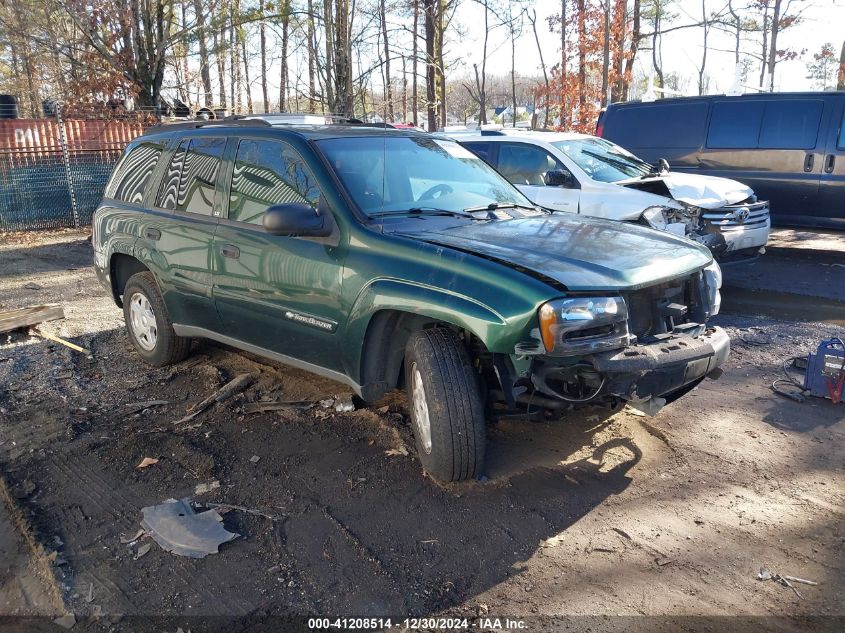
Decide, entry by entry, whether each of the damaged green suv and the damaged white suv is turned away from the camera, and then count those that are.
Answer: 0

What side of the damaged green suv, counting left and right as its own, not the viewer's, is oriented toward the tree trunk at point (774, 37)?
left

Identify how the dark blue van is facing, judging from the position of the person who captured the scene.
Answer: facing to the right of the viewer

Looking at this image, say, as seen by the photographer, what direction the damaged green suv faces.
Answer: facing the viewer and to the right of the viewer

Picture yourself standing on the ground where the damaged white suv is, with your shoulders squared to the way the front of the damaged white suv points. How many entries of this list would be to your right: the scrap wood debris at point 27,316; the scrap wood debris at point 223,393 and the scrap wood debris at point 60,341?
3

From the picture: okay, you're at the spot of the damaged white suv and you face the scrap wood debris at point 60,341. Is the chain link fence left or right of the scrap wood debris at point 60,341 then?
right

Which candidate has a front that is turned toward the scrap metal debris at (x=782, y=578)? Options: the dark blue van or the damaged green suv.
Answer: the damaged green suv

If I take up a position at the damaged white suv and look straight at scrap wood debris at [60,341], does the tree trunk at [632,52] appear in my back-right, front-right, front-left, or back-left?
back-right

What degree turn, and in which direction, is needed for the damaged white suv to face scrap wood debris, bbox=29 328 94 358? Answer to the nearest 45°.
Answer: approximately 90° to its right
